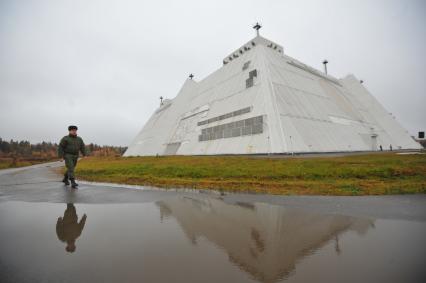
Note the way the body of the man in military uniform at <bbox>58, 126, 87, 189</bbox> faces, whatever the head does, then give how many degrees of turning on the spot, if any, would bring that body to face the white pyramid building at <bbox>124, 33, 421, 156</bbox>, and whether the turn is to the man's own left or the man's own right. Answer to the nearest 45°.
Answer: approximately 90° to the man's own left
